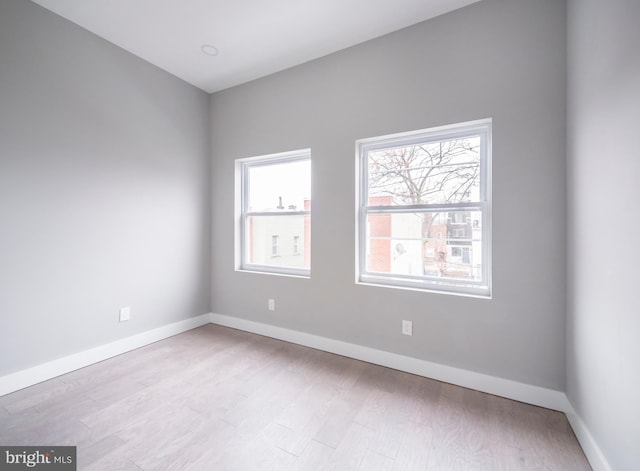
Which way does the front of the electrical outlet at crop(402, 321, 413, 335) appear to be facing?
toward the camera

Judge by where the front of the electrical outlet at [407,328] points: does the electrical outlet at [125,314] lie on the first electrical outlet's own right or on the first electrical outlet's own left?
on the first electrical outlet's own right

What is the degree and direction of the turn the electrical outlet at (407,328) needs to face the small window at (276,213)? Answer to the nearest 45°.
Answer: approximately 90° to its right

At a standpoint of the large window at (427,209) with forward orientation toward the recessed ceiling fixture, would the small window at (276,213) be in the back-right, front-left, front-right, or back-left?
front-right

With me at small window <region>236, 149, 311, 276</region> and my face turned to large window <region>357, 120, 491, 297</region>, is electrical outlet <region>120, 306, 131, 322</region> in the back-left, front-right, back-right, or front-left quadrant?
back-right
